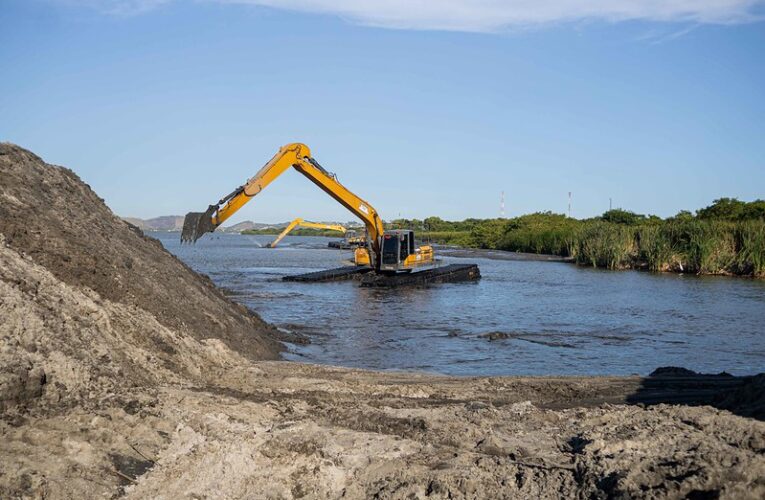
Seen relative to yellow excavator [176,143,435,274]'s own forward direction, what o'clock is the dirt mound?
The dirt mound is roughly at 11 o'clock from the yellow excavator.

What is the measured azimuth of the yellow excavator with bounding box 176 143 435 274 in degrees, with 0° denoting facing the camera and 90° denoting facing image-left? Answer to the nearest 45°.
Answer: approximately 45°
